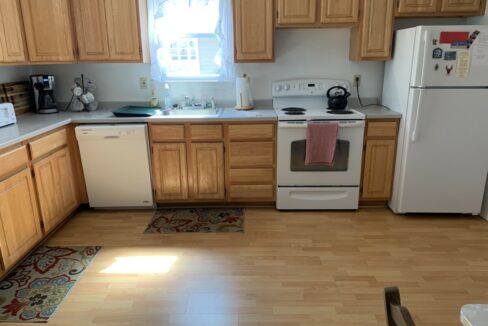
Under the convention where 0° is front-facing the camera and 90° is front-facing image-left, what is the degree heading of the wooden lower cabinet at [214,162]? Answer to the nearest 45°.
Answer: approximately 0°

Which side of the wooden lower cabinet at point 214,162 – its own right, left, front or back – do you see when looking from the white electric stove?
left

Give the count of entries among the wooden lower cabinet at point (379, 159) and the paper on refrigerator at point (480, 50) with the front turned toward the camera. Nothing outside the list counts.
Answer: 2

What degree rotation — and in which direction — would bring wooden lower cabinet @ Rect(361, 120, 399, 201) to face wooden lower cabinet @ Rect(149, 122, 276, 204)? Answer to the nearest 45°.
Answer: approximately 90° to its right

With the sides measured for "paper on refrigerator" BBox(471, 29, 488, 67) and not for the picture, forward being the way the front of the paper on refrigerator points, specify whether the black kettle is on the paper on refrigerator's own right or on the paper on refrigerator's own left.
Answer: on the paper on refrigerator's own right

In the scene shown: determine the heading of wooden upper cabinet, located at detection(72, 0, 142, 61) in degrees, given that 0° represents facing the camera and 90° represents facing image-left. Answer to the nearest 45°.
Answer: approximately 0°
